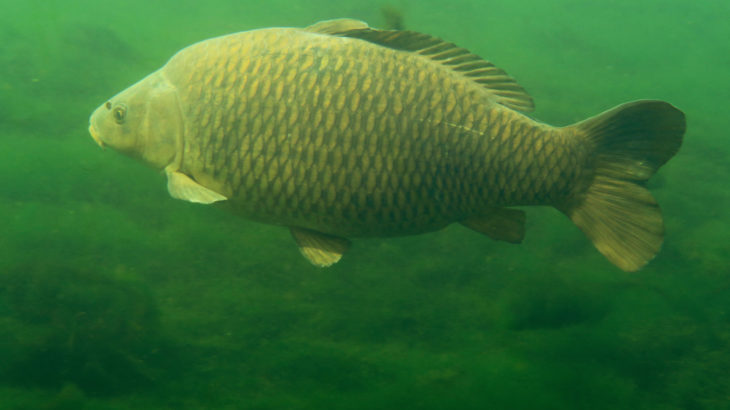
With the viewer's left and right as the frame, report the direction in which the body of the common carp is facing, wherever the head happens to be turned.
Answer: facing to the left of the viewer
